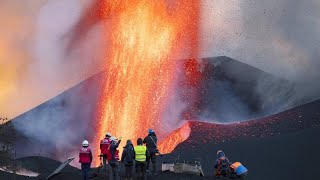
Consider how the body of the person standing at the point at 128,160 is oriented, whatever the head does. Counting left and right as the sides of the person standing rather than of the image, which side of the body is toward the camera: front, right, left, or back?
back

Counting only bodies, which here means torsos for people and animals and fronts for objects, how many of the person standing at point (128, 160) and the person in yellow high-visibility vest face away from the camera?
2

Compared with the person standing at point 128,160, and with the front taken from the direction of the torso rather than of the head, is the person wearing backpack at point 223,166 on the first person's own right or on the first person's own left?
on the first person's own right

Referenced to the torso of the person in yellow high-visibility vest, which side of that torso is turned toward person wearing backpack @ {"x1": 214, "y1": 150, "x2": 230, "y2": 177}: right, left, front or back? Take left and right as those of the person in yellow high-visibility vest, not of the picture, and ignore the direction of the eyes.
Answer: right

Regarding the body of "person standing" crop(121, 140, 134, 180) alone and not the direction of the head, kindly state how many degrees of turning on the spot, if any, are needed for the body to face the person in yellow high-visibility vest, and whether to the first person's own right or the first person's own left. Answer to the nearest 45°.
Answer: approximately 90° to the first person's own right

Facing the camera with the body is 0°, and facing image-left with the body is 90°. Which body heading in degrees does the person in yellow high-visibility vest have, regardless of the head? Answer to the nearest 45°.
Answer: approximately 180°

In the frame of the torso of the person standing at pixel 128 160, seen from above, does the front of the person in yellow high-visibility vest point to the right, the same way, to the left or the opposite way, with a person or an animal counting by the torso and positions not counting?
the same way

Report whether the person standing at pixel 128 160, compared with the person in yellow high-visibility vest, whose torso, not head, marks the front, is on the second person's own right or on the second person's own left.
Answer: on the second person's own left
